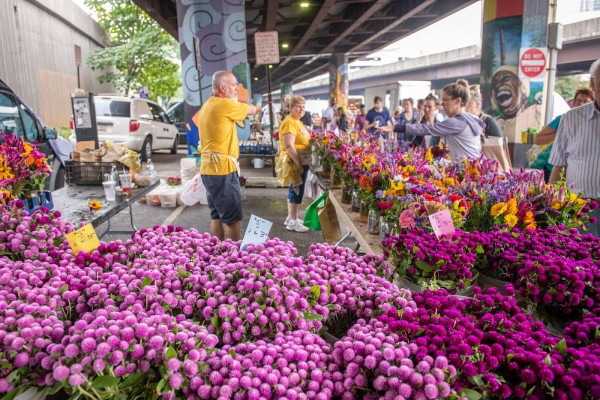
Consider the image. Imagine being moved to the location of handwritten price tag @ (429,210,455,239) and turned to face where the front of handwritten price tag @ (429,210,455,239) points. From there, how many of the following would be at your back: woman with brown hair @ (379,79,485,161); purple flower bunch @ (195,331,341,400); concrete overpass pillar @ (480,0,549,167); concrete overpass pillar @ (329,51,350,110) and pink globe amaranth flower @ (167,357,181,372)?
3

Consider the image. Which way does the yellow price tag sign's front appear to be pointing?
toward the camera

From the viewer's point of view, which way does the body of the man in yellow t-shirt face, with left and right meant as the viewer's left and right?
facing away from the viewer and to the right of the viewer

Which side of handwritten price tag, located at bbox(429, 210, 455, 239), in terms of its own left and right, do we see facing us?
front

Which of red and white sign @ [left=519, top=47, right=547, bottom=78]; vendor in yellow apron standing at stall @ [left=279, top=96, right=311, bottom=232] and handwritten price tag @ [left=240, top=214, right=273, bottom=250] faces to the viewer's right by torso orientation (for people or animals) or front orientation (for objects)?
the vendor in yellow apron standing at stall

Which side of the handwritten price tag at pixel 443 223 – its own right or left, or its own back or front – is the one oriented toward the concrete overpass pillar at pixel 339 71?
back

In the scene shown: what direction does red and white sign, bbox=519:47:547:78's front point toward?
toward the camera

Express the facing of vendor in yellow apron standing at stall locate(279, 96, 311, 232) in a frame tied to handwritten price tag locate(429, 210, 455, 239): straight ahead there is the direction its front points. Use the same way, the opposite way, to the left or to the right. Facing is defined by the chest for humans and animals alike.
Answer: to the left

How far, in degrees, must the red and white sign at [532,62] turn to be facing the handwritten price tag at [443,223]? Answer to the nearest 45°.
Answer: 0° — it already faces it

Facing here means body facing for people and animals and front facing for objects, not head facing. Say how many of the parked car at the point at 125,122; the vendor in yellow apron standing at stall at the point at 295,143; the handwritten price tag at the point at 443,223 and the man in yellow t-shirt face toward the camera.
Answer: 1

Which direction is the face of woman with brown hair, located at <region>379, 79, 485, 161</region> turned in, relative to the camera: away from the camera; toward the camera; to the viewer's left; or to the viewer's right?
to the viewer's left

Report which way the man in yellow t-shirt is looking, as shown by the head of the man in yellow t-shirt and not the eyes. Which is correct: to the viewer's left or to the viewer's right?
to the viewer's right

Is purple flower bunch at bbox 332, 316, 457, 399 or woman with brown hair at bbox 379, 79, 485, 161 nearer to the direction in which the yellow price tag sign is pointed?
the purple flower bunch
